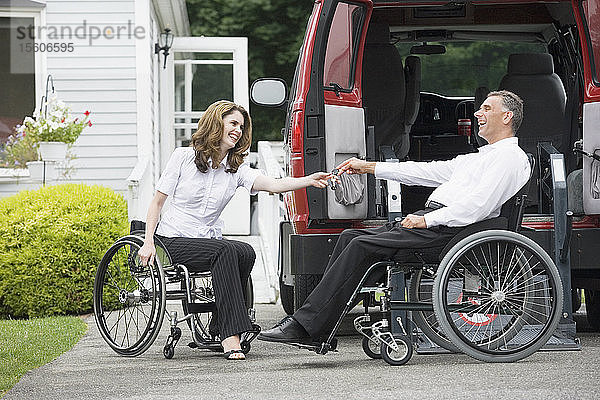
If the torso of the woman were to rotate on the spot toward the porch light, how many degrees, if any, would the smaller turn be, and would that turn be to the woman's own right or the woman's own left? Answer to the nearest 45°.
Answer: approximately 135° to the woman's own left

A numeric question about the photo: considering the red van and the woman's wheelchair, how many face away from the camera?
1

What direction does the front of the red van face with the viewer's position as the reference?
facing away from the viewer

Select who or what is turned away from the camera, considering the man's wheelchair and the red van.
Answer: the red van

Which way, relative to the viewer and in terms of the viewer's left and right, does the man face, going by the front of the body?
facing to the left of the viewer

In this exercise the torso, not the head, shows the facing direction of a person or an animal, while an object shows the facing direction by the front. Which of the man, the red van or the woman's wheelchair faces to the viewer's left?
the man

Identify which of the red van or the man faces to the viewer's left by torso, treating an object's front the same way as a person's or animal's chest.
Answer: the man

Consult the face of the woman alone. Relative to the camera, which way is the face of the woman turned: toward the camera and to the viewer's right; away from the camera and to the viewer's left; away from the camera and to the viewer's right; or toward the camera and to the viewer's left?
toward the camera and to the viewer's right

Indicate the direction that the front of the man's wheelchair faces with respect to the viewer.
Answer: facing to the left of the viewer

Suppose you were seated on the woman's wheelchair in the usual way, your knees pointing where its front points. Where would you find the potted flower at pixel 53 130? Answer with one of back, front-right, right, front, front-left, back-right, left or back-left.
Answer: back-left

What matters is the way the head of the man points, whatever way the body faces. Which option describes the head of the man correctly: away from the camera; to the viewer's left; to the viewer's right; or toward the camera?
to the viewer's left

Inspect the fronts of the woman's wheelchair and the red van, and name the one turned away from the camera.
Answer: the red van
